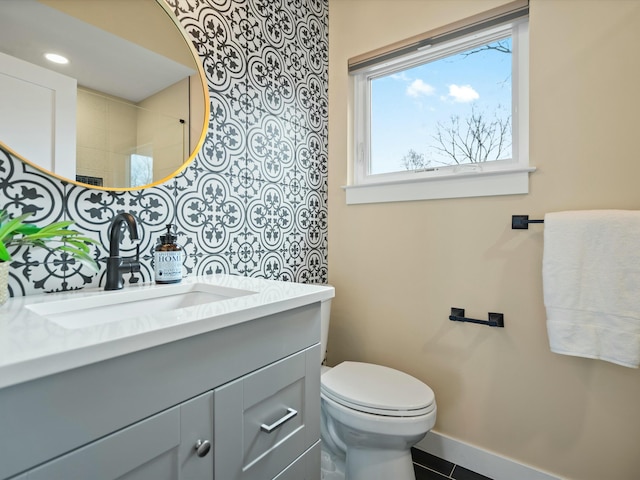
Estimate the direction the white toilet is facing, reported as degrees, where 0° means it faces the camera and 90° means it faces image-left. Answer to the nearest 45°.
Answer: approximately 315°

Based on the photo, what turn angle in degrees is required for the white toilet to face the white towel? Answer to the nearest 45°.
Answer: approximately 45° to its left

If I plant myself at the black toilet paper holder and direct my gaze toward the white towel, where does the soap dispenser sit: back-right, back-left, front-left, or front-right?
back-right

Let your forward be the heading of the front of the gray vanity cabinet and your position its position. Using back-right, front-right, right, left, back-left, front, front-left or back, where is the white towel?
front-left

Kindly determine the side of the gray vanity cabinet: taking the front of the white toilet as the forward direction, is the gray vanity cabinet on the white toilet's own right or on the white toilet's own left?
on the white toilet's own right
